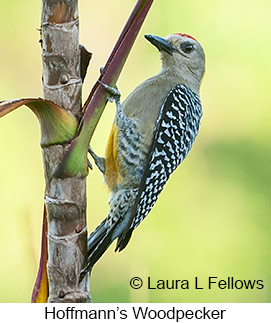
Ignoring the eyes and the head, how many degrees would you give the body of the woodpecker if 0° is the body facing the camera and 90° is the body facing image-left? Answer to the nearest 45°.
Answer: approximately 90°
